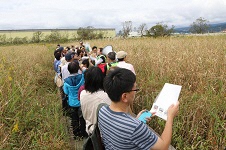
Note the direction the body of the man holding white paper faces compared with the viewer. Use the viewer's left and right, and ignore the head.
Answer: facing away from the viewer and to the right of the viewer
